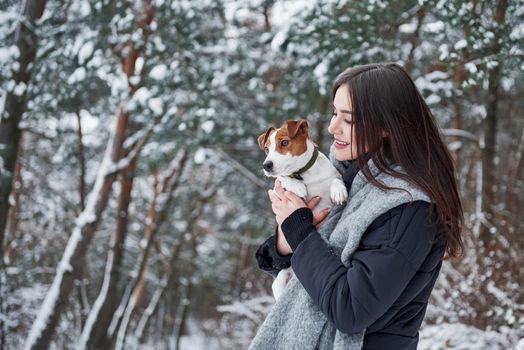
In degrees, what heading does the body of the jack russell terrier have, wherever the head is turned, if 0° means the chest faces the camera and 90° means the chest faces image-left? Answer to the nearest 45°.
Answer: approximately 45°

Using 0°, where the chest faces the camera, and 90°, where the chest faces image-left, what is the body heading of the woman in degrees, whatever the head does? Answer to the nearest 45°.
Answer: approximately 90°

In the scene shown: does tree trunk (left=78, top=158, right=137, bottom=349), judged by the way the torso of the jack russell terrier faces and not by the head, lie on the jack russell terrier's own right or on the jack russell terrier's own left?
on the jack russell terrier's own right

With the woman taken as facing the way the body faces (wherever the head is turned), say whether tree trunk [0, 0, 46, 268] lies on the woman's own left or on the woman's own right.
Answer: on the woman's own right

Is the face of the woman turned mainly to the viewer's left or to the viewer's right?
to the viewer's left

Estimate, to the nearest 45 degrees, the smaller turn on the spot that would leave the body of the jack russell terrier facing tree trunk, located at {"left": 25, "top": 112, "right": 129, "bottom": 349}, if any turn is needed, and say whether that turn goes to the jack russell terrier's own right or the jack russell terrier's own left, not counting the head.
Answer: approximately 90° to the jack russell terrier's own right

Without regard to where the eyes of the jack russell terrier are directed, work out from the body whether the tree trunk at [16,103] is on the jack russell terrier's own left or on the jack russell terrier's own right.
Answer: on the jack russell terrier's own right

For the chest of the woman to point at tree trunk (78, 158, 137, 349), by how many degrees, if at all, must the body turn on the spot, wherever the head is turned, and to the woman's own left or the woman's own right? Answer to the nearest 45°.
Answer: approximately 45° to the woman's own right
